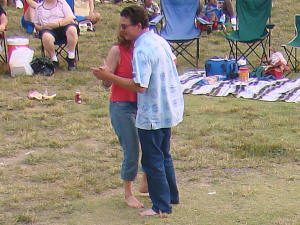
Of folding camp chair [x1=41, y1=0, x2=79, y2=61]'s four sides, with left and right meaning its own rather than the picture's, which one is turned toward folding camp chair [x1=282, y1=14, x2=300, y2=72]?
left

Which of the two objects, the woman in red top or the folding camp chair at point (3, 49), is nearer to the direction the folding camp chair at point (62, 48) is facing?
the woman in red top

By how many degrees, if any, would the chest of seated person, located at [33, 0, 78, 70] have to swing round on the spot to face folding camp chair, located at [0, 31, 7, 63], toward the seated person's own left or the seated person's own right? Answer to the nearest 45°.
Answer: approximately 135° to the seated person's own right

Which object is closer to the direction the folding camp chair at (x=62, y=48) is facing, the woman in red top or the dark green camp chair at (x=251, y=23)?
the woman in red top

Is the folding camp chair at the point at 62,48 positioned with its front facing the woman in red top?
yes

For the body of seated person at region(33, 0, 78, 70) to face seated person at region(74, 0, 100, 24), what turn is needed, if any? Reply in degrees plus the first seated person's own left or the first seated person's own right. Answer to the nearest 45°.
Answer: approximately 180°

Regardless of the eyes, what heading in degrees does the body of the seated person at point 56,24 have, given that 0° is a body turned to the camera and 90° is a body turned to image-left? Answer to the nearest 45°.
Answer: approximately 0°

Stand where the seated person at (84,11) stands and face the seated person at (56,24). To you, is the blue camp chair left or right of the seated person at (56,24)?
left

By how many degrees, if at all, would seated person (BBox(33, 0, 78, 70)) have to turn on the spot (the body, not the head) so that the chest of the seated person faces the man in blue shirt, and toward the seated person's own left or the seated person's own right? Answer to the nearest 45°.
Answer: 0° — they already face them

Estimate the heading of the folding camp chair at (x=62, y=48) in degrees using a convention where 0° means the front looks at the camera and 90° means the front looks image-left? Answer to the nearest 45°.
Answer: approximately 0°

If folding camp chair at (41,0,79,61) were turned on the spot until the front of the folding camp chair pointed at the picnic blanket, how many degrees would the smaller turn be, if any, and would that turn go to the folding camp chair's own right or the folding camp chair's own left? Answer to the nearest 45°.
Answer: approximately 45° to the folding camp chair's own left
